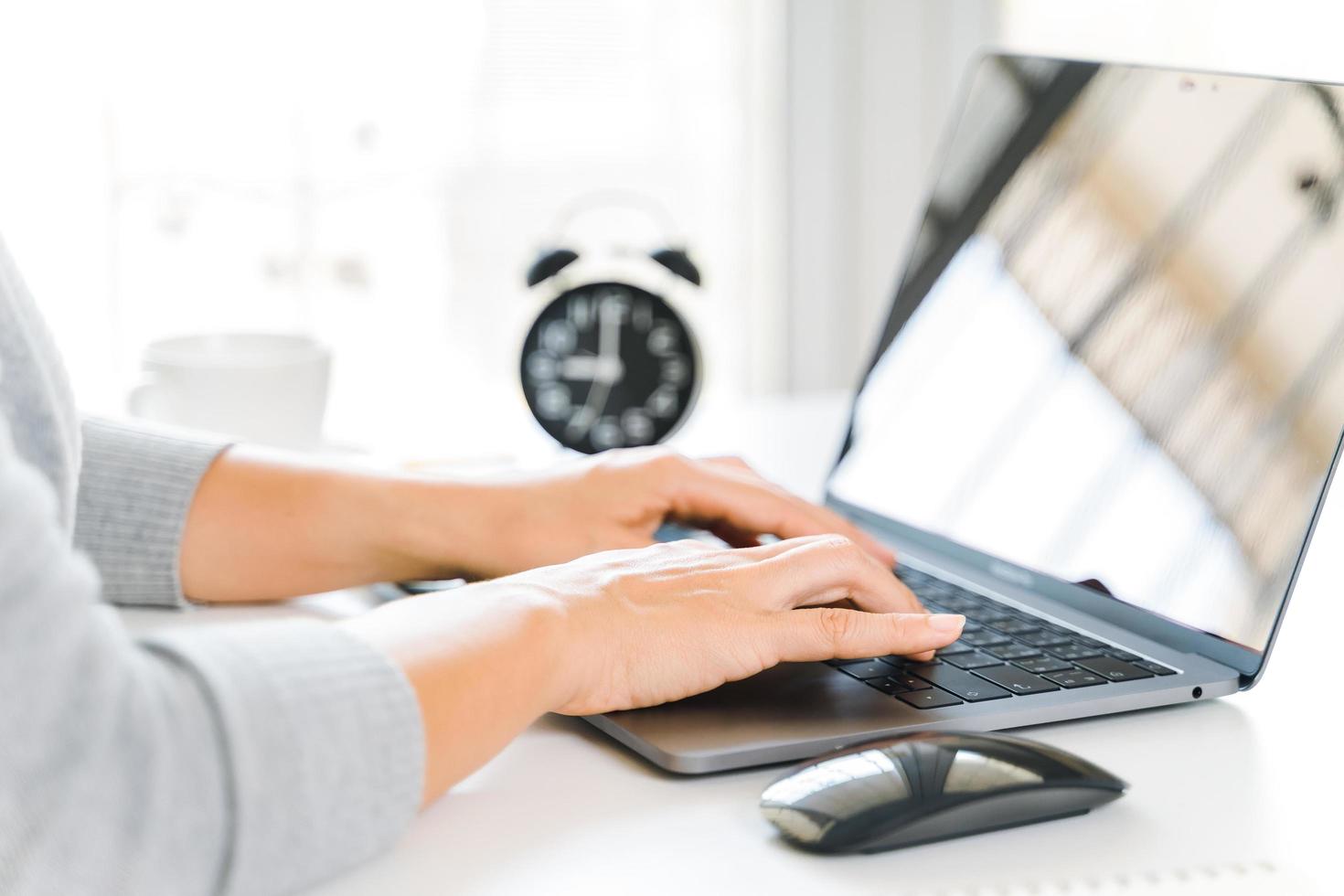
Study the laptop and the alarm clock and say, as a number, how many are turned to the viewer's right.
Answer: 0

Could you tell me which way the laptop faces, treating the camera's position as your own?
facing the viewer and to the left of the viewer

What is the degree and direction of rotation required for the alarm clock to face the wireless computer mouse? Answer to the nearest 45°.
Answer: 0° — it already faces it

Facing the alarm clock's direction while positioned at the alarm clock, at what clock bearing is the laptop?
The laptop is roughly at 11 o'clock from the alarm clock.

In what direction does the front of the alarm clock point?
toward the camera

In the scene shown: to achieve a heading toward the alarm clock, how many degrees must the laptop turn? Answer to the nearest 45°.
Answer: approximately 90° to its right

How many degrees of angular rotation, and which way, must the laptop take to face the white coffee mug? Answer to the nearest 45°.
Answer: approximately 45° to its right
